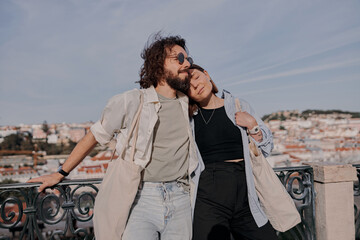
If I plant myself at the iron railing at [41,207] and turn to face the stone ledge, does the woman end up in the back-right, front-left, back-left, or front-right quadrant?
front-right

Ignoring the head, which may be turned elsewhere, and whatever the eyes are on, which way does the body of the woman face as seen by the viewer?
toward the camera

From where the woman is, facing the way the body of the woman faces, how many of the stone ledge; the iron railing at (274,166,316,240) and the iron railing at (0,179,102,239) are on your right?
1

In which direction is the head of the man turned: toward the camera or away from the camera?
toward the camera

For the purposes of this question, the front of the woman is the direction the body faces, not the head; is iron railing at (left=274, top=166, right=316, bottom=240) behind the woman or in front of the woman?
behind

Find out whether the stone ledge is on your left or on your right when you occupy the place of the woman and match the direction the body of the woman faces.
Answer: on your left

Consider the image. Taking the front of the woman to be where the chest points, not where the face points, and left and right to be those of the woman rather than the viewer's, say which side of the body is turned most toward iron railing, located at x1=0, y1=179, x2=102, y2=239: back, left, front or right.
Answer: right
